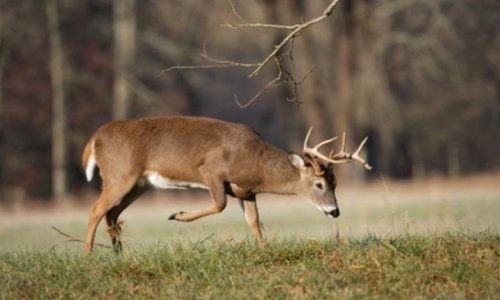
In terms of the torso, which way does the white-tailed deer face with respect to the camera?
to the viewer's right

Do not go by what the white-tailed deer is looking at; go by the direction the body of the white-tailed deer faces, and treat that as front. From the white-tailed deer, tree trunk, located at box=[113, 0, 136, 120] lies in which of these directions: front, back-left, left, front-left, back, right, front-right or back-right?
left

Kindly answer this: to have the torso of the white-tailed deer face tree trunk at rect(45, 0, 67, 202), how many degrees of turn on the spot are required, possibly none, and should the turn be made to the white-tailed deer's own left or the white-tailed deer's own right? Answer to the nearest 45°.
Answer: approximately 90° to the white-tailed deer's own left

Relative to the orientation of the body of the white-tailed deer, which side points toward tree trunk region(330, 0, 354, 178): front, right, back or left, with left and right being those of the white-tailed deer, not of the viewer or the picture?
left
